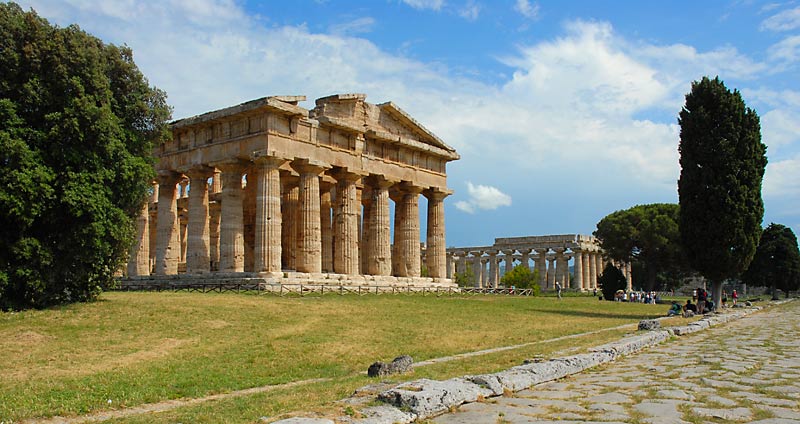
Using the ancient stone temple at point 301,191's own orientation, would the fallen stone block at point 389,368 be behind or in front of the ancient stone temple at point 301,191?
in front

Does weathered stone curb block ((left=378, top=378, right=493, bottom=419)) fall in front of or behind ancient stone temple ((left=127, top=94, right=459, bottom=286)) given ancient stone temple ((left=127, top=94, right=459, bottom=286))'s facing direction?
in front

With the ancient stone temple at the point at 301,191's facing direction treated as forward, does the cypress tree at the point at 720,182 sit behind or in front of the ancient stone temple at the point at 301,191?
in front

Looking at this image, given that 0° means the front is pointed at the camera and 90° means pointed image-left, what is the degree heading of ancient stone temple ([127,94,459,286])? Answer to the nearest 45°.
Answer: approximately 315°

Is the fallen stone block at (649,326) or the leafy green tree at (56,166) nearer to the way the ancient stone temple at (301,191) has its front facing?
the fallen stone block
